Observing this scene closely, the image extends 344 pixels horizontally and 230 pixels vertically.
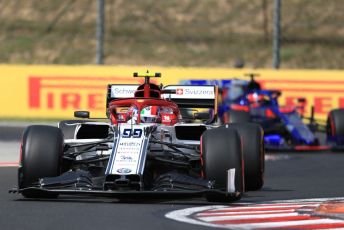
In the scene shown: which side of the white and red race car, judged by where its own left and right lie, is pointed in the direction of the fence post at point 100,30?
back

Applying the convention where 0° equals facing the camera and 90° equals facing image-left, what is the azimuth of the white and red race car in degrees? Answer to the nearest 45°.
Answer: approximately 0°

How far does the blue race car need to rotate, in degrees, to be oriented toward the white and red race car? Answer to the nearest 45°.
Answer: approximately 45° to its right

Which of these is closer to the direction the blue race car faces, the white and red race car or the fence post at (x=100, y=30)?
the white and red race car

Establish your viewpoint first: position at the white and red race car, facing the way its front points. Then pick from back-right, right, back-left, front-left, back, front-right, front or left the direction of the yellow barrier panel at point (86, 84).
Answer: back
